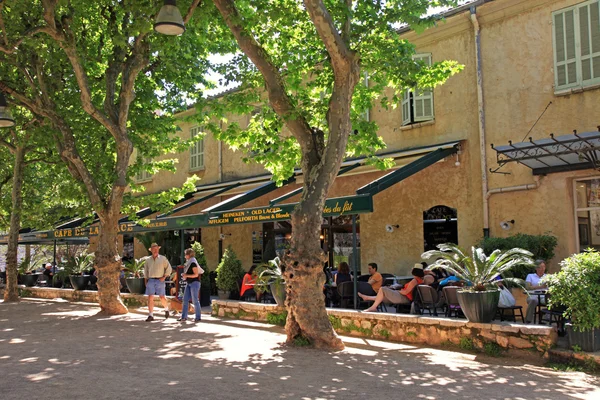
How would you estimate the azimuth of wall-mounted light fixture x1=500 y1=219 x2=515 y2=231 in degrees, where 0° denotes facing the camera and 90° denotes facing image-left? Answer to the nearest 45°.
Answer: approximately 45°

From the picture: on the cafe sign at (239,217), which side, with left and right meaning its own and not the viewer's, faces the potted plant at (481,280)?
left

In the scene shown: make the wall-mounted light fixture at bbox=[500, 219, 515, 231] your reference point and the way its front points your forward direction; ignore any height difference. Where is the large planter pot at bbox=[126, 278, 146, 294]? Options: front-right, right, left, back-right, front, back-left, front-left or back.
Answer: front-right

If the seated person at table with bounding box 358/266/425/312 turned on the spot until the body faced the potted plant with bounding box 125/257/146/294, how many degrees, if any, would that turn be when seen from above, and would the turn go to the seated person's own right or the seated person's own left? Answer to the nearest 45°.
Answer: approximately 45° to the seated person's own right

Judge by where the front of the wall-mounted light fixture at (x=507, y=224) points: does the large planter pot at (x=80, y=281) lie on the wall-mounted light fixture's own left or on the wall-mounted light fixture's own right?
on the wall-mounted light fixture's own right

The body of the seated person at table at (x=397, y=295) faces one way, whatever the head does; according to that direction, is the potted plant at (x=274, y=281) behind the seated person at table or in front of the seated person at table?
in front

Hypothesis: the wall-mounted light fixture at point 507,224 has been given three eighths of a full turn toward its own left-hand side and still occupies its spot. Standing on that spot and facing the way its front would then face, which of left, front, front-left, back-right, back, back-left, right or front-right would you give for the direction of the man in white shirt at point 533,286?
right

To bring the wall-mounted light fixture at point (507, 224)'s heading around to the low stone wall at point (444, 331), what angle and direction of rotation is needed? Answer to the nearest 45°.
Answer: approximately 45° to its left

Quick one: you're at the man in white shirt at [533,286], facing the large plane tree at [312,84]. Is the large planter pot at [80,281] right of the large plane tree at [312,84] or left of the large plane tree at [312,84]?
right

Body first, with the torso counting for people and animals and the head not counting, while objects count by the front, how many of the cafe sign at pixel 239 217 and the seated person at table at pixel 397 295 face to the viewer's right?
0

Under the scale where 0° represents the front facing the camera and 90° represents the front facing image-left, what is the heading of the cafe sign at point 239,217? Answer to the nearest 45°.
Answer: approximately 45°

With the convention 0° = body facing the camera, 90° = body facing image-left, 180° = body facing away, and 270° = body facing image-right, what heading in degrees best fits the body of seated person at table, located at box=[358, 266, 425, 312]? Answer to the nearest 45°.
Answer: approximately 90°

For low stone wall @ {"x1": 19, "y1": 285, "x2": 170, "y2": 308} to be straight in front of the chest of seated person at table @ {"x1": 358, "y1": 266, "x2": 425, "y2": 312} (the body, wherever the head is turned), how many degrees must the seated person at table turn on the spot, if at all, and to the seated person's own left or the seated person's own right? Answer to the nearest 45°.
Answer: approximately 45° to the seated person's own right
